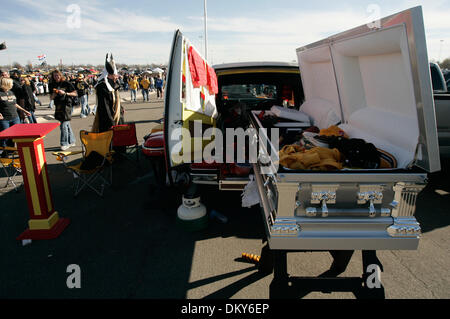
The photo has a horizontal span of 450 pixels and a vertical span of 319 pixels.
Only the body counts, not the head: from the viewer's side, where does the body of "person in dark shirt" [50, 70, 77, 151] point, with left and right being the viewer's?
facing the viewer and to the left of the viewer

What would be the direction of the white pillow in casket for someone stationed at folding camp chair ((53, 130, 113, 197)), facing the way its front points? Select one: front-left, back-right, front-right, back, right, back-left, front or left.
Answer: left

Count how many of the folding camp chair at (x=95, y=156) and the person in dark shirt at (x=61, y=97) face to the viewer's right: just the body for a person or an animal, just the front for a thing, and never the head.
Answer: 0

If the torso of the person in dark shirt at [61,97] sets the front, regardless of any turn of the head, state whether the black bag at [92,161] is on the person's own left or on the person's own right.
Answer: on the person's own left

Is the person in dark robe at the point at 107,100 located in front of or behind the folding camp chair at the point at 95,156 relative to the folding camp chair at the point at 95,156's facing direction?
behind

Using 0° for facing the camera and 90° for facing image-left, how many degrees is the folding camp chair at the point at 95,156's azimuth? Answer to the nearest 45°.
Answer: approximately 45°

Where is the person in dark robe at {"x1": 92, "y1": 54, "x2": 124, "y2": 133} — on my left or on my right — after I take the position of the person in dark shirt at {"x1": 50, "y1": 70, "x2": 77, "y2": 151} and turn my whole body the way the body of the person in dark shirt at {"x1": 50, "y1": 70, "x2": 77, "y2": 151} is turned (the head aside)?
on my left

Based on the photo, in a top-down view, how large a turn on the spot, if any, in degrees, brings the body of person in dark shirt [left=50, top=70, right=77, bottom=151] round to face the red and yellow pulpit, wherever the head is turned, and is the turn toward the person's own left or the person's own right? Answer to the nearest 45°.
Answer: approximately 45° to the person's own left

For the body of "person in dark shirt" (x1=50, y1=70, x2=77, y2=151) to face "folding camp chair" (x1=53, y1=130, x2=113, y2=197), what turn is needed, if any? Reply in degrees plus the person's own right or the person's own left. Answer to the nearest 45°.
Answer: approximately 45° to the person's own left
